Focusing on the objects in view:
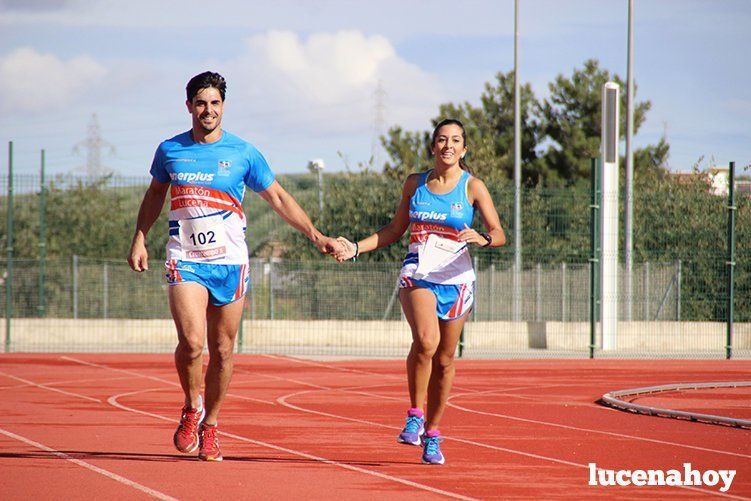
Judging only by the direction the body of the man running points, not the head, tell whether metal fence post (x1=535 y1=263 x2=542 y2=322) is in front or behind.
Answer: behind

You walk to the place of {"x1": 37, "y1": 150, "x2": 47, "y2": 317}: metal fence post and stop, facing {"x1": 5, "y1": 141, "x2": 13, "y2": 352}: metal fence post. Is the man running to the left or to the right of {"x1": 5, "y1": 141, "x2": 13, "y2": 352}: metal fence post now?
left

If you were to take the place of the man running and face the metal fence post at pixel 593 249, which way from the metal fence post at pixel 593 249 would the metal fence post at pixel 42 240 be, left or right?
left

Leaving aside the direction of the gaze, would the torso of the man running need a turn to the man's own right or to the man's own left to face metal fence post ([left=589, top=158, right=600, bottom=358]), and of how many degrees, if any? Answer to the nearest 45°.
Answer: approximately 135° to the man's own left

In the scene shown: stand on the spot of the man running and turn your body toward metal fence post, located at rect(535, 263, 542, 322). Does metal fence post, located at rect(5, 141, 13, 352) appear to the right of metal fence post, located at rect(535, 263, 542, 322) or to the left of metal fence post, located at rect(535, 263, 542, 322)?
left

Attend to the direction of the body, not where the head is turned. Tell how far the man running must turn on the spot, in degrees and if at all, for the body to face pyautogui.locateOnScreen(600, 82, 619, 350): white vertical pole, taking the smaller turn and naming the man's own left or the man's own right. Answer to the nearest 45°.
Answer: approximately 135° to the man's own left

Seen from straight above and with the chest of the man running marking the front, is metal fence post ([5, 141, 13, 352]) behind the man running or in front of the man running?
behind

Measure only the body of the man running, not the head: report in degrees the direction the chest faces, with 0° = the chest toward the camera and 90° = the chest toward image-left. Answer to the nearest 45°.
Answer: approximately 0°
